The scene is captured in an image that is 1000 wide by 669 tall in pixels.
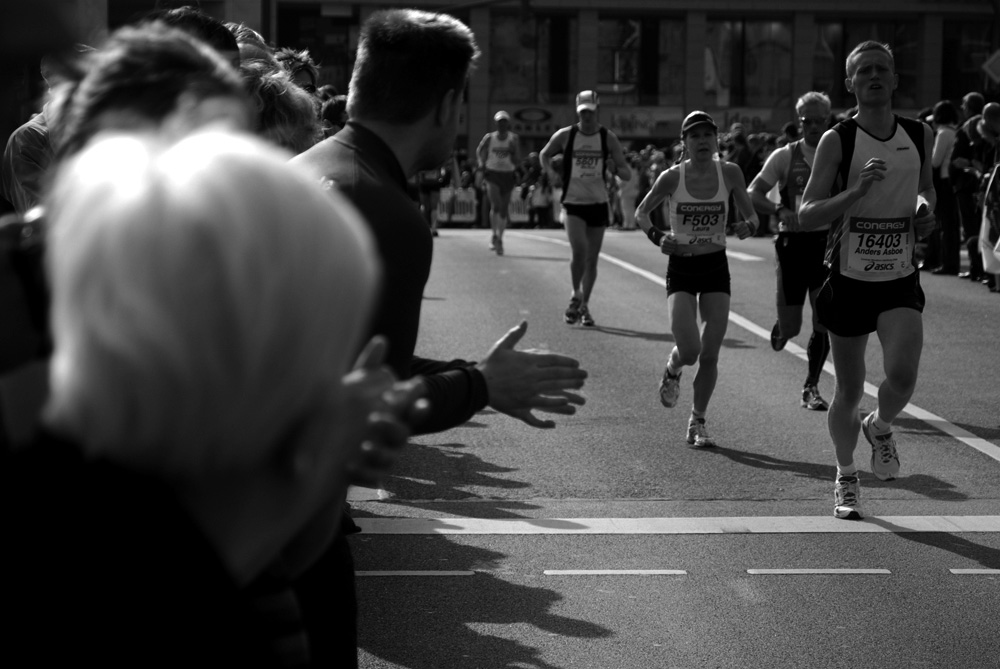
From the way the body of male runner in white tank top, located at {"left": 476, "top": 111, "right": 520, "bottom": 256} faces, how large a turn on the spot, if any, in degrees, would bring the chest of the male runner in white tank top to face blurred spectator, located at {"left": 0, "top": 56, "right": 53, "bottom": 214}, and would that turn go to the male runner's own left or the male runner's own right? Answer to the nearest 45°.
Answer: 0° — they already face them

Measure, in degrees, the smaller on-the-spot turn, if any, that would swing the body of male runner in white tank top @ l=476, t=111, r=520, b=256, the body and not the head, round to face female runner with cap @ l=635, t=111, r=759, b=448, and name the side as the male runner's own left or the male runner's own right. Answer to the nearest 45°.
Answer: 0° — they already face them

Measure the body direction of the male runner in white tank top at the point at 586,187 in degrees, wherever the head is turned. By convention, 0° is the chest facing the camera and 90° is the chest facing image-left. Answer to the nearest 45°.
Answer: approximately 0°

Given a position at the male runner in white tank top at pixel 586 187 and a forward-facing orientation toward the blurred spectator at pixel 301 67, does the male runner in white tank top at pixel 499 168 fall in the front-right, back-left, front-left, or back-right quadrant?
back-right

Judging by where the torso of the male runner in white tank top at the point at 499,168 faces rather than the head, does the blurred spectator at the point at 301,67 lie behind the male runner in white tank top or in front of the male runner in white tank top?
in front

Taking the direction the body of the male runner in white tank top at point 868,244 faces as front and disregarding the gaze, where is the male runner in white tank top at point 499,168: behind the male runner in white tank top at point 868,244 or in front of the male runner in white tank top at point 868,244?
behind

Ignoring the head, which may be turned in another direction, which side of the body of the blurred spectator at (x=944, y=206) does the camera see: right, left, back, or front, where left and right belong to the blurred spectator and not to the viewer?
left

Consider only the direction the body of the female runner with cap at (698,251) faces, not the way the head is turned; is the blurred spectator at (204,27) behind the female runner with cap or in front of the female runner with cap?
in front

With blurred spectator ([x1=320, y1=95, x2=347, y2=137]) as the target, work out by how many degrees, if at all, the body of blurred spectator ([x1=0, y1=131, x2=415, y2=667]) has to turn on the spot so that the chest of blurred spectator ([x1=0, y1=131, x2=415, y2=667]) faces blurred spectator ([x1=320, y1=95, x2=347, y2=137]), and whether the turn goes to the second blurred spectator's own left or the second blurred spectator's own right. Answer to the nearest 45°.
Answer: approximately 45° to the second blurred spectator's own left
